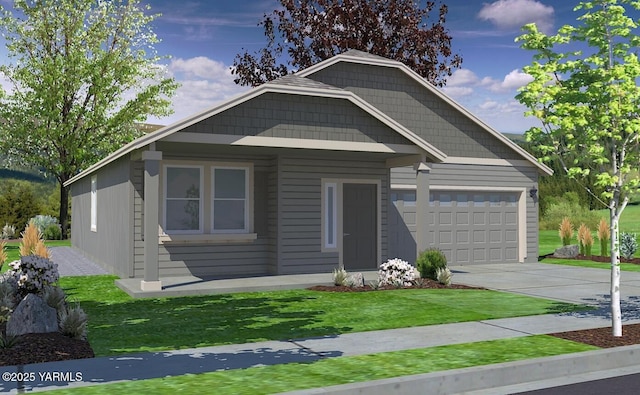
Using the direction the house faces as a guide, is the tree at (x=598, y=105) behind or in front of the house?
in front

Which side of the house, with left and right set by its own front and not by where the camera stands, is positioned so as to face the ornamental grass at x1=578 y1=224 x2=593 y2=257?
left

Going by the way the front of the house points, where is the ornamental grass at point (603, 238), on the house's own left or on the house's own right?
on the house's own left

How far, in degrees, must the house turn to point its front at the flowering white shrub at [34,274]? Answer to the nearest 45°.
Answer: approximately 90° to its right

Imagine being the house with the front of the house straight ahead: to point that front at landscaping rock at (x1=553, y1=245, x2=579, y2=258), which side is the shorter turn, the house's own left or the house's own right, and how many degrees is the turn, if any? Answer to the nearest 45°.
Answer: approximately 90° to the house's own left

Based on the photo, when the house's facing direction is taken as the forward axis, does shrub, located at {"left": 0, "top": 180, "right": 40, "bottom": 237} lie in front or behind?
behind

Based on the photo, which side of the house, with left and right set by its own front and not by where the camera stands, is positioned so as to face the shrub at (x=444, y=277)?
front

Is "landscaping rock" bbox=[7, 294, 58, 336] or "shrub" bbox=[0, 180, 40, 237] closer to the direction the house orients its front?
the landscaping rock

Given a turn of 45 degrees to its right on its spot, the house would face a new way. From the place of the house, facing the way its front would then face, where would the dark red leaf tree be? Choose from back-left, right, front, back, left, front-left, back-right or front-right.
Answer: back

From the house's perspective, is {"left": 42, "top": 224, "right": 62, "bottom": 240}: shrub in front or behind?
behind

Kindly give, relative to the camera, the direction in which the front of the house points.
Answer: facing the viewer and to the right of the viewer
